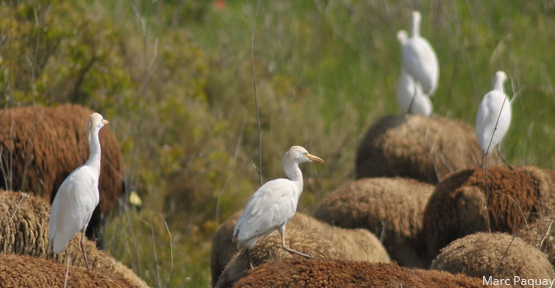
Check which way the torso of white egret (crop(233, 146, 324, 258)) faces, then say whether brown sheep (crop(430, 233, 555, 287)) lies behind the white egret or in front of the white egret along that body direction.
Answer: in front

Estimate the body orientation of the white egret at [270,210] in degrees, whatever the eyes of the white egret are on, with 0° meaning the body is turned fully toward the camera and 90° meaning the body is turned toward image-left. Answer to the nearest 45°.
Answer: approximately 270°

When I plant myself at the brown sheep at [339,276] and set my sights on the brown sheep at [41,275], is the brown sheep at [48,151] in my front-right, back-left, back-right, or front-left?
front-right
